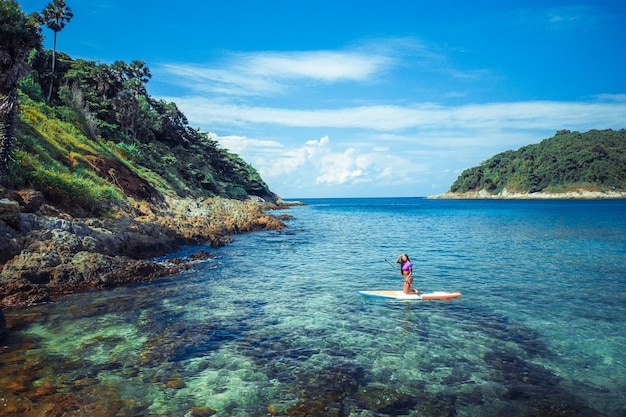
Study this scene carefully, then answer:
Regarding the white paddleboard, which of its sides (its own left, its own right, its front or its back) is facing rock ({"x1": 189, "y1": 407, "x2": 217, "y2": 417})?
left

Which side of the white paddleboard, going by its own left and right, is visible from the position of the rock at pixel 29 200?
front

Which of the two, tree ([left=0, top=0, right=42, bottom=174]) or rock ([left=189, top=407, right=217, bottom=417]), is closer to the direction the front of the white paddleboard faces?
the tree

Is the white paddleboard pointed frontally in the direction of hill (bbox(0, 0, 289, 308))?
yes

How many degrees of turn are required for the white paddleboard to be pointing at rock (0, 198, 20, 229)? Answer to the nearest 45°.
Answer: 0° — it already faces it

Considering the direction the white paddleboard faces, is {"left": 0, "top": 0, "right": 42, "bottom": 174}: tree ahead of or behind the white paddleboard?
ahead

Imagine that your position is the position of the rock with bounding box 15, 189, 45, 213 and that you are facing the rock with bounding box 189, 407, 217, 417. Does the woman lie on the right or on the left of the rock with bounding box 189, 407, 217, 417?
left
